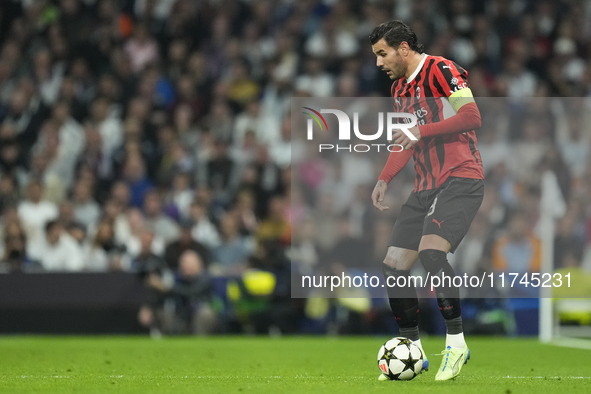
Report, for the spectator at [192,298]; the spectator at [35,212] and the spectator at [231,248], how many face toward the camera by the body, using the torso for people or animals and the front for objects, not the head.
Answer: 3

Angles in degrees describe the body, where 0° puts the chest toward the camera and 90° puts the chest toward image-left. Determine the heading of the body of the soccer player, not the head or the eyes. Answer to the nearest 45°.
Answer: approximately 45°

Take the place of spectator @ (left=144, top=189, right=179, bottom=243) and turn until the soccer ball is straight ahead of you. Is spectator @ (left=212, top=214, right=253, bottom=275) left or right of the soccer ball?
left

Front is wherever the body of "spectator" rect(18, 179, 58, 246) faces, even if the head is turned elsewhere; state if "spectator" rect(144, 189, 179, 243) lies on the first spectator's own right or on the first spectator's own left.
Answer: on the first spectator's own left

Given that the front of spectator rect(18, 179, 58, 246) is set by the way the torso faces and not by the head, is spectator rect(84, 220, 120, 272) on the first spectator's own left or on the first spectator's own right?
on the first spectator's own left

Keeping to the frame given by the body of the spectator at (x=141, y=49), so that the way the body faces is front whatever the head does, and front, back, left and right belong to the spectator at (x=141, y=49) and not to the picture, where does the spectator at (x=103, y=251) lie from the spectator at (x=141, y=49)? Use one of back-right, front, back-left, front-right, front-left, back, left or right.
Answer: front

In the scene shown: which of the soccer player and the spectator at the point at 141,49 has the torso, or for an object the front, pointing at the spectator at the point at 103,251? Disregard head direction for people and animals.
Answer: the spectator at the point at 141,49

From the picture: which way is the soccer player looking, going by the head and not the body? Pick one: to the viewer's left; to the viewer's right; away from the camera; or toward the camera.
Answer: to the viewer's left

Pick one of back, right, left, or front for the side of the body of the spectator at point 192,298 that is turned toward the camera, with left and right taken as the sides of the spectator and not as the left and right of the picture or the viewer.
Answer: front
